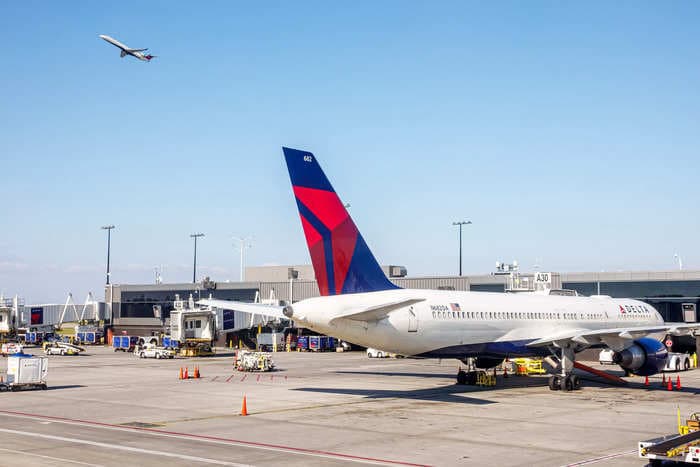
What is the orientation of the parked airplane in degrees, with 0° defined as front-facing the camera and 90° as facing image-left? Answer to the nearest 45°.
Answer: approximately 225°

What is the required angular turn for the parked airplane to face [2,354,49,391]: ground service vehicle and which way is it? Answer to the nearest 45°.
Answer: approximately 135° to its left
